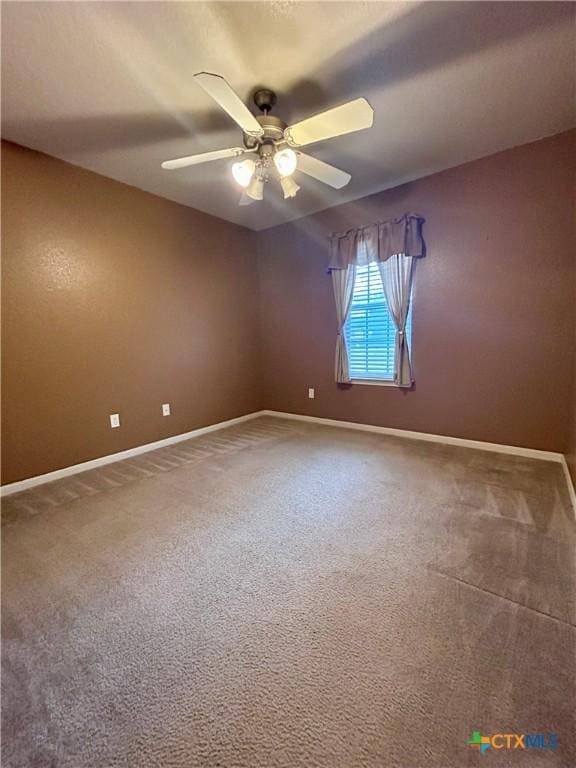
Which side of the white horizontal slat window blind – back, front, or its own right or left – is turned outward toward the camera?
front

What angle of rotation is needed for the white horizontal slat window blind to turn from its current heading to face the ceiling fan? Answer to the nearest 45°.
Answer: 0° — it already faces it
